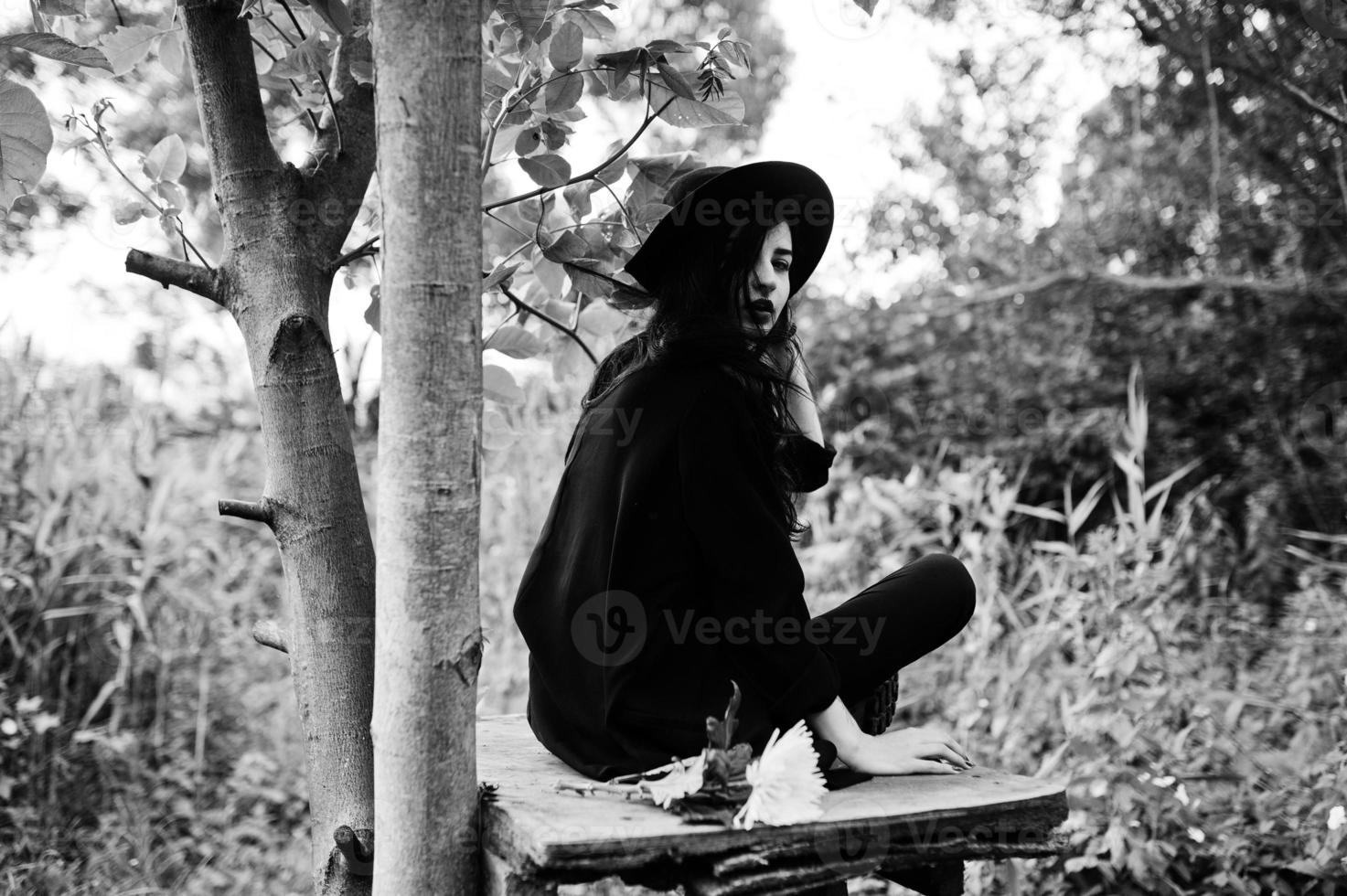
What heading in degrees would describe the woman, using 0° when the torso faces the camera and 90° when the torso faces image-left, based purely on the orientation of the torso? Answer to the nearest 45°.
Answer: approximately 225°
